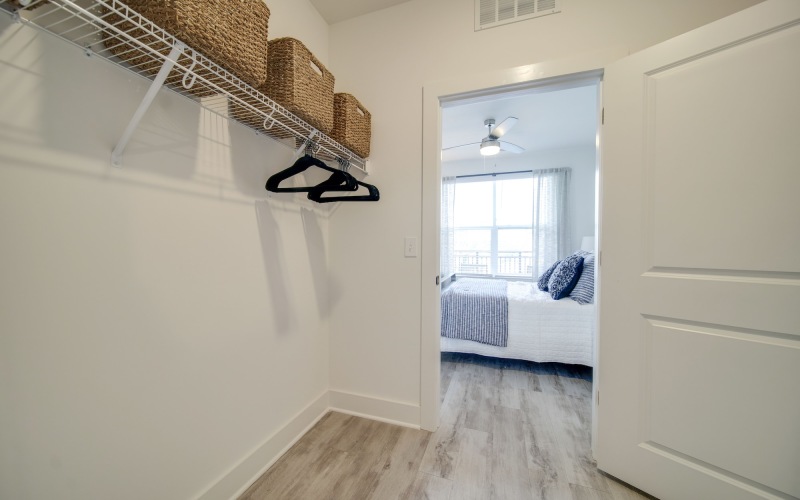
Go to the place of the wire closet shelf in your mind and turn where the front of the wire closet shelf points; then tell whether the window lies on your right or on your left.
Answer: on your left

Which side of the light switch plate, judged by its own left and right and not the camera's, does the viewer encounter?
front

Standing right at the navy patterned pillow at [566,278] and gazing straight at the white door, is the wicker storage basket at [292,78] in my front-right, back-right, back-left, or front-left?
front-right

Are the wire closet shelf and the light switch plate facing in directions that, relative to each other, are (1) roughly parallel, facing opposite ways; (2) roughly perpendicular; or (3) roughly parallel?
roughly perpendicular

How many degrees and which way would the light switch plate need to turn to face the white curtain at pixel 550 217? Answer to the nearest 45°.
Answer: approximately 135° to its left

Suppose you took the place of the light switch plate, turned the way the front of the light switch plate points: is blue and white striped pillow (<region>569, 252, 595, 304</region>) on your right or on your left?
on your left

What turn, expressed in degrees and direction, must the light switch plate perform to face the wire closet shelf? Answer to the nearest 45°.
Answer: approximately 45° to its right

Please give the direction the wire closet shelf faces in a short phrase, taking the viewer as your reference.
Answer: facing the viewer and to the right of the viewer

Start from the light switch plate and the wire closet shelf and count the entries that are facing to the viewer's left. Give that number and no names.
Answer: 0

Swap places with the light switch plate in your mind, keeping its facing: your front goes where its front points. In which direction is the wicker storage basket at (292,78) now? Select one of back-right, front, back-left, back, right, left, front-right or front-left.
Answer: front-right
